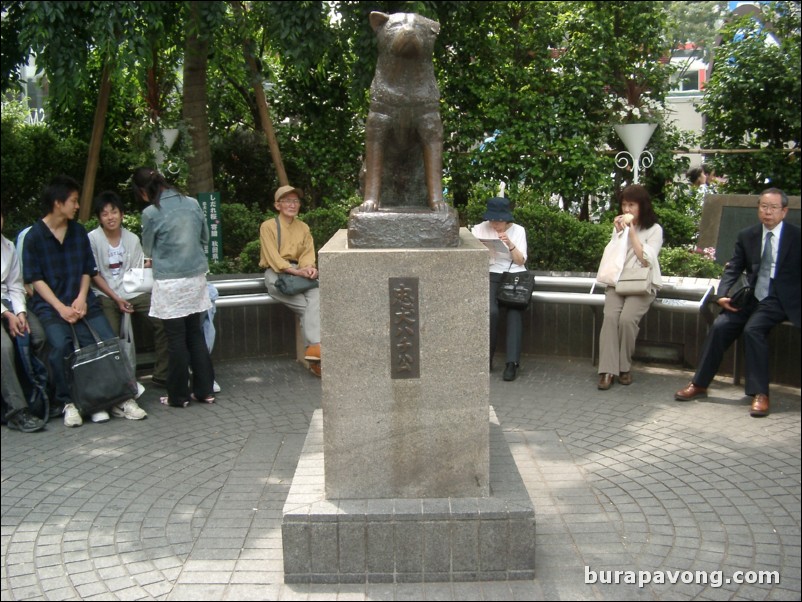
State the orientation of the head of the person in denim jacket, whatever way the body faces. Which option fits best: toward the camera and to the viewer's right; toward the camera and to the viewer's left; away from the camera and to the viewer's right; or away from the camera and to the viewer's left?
away from the camera and to the viewer's left

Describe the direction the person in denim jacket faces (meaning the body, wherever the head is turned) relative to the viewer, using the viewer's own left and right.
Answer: facing away from the viewer and to the left of the viewer

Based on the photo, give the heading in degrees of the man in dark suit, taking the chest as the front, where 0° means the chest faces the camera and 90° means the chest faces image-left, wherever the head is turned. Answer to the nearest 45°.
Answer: approximately 45°

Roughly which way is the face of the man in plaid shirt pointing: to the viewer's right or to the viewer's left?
to the viewer's right

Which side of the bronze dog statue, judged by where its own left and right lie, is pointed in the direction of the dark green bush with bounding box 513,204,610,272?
back

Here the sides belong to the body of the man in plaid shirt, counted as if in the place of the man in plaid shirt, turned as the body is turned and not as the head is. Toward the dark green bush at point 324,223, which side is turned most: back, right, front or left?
left

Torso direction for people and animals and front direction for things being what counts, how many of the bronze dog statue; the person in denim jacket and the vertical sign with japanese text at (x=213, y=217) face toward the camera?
2
